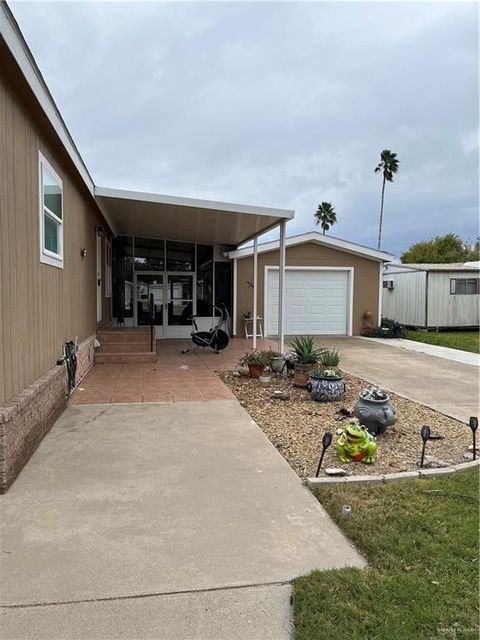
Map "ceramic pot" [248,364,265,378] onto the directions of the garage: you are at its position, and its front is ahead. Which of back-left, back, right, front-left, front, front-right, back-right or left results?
front

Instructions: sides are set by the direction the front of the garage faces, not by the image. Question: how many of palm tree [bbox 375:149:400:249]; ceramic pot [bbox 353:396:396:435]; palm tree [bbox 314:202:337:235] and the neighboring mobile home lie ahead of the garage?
1

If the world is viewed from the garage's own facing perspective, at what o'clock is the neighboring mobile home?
The neighboring mobile home is roughly at 8 o'clock from the garage.

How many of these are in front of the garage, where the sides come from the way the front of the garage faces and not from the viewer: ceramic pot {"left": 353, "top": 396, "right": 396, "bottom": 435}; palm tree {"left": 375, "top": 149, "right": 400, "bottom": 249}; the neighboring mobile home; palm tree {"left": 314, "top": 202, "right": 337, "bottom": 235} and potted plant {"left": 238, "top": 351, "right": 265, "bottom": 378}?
2

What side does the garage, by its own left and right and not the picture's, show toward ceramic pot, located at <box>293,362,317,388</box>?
front

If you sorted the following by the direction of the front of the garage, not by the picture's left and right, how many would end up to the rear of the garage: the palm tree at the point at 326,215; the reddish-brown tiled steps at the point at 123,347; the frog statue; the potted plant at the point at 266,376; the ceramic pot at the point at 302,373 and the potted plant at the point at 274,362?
1

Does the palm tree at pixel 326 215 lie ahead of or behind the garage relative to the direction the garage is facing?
behind

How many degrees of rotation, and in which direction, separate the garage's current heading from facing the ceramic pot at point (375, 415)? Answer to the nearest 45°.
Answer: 0° — it already faces it

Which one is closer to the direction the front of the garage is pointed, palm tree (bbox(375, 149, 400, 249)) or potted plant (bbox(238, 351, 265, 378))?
the potted plant

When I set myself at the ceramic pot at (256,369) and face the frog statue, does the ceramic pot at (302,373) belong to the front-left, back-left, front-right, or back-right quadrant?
front-left

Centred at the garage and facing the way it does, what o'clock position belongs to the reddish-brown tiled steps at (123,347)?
The reddish-brown tiled steps is roughly at 1 o'clock from the garage.

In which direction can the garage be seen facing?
toward the camera

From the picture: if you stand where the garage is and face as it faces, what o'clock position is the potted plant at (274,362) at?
The potted plant is roughly at 12 o'clock from the garage.

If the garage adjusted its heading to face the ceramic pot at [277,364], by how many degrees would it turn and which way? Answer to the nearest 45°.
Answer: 0° — it already faces it

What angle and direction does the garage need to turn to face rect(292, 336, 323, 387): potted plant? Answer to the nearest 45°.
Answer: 0° — it already faces it

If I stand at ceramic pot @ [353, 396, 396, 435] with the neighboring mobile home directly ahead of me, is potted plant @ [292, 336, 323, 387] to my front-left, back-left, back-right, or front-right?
front-left

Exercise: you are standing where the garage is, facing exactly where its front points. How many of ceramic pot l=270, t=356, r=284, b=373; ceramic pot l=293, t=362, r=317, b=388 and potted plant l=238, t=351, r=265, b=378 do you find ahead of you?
3

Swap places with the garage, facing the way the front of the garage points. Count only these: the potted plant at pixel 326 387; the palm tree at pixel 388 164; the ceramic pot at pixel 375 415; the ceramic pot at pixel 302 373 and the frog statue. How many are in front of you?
4

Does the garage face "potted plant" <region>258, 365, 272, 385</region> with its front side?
yes

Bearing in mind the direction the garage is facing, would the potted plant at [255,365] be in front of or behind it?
in front
